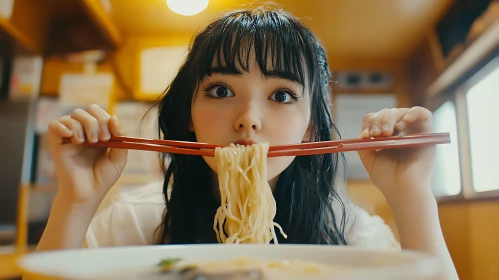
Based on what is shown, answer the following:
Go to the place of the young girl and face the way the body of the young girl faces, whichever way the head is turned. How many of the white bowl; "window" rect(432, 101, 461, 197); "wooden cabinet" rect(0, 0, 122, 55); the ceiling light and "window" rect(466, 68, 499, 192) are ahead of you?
1

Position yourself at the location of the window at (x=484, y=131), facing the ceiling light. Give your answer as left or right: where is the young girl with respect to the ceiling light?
left

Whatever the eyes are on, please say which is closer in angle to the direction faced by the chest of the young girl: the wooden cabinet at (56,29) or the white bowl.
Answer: the white bowl

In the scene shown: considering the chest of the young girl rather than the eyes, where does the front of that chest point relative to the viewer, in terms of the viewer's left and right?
facing the viewer

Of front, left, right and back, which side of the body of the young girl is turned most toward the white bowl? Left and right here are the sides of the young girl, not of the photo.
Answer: front

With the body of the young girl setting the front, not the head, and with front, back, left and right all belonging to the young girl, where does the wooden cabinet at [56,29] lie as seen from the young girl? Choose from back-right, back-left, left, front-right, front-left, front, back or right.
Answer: back-right

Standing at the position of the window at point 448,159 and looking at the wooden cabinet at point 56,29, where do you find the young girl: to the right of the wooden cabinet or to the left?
left

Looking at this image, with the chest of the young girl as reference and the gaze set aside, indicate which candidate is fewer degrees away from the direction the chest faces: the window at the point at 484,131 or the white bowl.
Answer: the white bowl

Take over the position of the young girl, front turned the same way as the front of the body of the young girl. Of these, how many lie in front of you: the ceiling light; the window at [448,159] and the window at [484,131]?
0

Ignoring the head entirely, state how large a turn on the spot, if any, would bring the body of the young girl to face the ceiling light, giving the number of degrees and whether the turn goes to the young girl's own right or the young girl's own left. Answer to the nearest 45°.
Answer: approximately 180°

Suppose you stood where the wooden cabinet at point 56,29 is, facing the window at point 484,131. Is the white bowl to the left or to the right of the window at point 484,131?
right

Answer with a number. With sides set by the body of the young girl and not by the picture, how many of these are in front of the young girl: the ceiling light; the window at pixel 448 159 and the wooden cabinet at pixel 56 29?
0

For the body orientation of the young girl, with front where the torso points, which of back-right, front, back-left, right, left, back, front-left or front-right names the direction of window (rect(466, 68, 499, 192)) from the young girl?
back-left

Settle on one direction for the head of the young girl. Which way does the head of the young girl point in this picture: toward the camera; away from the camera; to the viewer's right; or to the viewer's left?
toward the camera

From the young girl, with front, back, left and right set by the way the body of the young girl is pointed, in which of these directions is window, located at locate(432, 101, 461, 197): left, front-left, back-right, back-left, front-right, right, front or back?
back-left
